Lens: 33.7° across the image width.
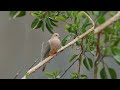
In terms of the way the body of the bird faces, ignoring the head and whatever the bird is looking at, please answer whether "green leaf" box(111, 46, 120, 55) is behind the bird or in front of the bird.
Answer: in front

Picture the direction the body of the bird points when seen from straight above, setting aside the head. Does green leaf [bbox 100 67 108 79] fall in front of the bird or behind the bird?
in front

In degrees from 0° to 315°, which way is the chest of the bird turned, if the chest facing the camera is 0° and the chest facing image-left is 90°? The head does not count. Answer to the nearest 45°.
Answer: approximately 315°

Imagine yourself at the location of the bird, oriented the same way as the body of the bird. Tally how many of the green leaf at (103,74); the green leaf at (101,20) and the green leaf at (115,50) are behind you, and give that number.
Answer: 0
